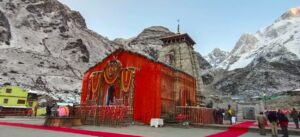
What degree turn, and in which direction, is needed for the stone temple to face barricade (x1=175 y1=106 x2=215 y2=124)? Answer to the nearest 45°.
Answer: approximately 45° to its left

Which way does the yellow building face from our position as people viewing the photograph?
facing the viewer

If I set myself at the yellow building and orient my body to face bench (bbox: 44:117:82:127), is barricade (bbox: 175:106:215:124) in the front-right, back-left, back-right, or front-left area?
front-left

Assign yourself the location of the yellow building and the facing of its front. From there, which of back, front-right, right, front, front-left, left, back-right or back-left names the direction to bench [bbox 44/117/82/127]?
front

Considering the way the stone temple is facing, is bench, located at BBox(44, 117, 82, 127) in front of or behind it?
in front

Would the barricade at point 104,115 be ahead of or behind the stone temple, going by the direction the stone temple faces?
ahead

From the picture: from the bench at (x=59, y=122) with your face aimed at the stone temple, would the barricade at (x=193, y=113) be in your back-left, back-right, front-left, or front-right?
front-right

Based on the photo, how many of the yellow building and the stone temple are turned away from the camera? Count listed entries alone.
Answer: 0

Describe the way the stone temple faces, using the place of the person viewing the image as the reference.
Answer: facing the viewer and to the left of the viewer
